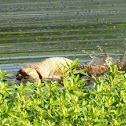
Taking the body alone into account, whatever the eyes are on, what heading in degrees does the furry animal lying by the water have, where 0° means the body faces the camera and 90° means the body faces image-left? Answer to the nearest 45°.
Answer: approximately 90°
